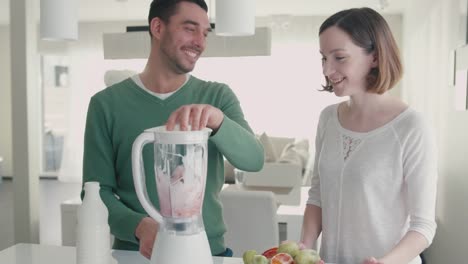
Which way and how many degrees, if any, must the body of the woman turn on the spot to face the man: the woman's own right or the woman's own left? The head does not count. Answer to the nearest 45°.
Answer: approximately 45° to the woman's own right

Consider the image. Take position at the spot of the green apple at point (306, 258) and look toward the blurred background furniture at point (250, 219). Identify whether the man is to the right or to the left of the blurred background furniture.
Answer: left

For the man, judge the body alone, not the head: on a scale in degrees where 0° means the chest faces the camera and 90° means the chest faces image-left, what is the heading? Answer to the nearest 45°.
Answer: approximately 0°

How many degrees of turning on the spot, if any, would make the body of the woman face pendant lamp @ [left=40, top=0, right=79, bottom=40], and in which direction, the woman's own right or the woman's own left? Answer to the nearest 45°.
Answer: approximately 45° to the woman's own right

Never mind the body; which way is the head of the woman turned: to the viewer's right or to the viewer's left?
to the viewer's left

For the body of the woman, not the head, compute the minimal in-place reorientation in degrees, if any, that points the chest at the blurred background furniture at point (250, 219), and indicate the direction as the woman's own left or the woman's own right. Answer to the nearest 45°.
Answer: approximately 90° to the woman's own right

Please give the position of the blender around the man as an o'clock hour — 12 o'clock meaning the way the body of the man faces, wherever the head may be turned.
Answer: The blender is roughly at 12 o'clock from the man.
